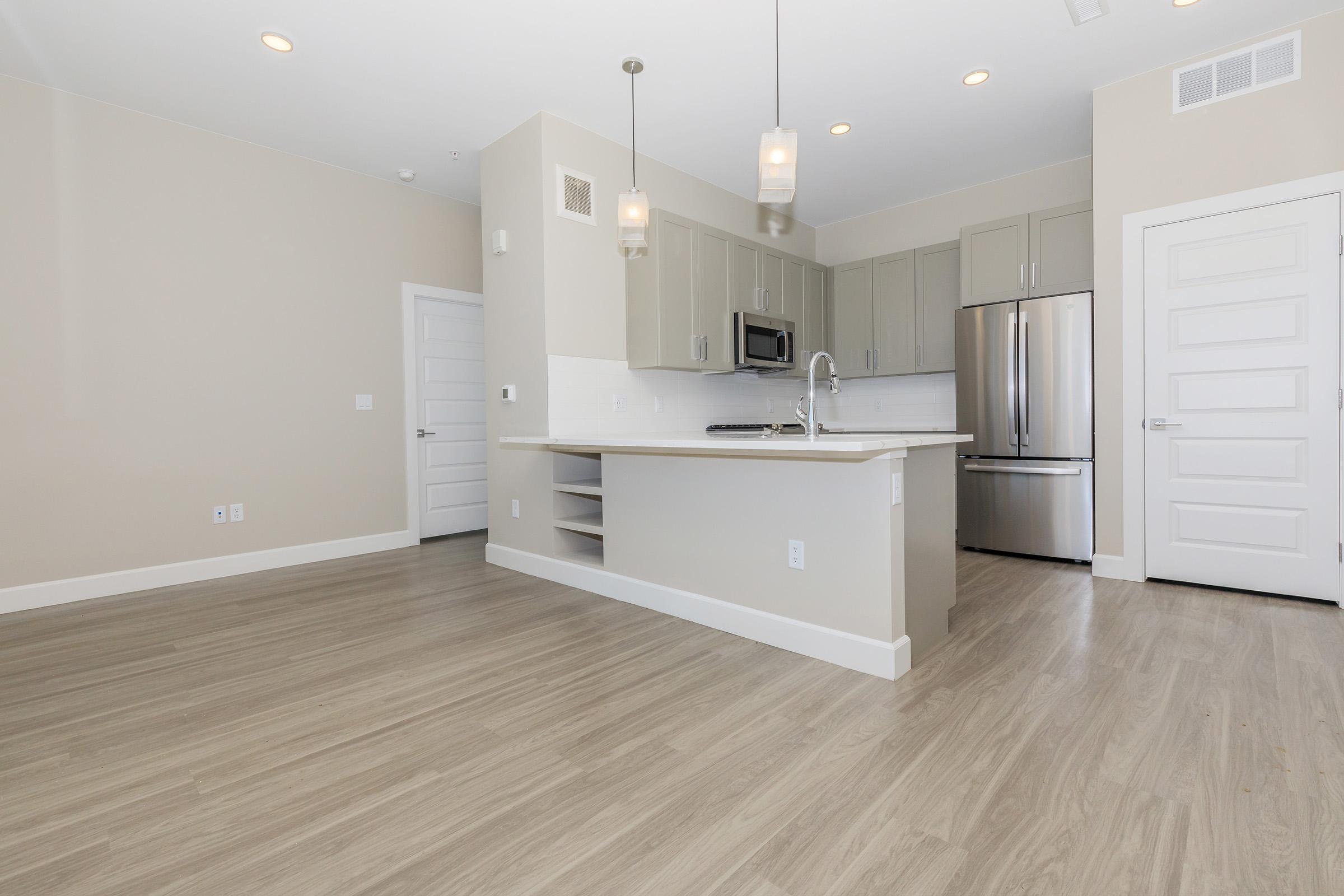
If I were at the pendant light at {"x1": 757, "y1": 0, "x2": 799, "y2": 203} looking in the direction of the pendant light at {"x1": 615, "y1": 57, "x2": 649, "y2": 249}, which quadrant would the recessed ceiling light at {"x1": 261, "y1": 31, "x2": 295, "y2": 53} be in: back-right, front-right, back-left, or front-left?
front-left

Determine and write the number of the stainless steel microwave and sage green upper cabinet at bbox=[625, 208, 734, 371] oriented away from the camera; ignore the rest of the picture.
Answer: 0

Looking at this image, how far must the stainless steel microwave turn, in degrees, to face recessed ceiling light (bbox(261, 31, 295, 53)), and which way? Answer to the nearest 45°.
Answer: approximately 90° to its right

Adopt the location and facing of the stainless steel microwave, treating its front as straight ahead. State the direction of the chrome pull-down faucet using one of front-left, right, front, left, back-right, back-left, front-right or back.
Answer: front-right

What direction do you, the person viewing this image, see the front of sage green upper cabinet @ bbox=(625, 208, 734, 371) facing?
facing the viewer and to the right of the viewer

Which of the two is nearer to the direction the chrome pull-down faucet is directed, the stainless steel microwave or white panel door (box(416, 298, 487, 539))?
the stainless steel microwave

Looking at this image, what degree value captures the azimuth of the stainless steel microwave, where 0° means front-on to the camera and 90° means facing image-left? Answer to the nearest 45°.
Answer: approximately 315°

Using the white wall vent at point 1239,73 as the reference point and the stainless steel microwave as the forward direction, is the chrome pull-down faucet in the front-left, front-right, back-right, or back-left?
front-left

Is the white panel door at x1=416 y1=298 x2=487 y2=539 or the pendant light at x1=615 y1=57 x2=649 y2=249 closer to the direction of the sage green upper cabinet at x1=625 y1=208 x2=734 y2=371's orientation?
the pendant light

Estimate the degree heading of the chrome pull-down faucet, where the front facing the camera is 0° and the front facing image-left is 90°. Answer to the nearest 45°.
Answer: approximately 225°

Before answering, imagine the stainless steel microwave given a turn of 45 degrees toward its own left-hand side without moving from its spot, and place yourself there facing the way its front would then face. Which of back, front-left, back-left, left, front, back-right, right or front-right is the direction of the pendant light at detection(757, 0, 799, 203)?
right

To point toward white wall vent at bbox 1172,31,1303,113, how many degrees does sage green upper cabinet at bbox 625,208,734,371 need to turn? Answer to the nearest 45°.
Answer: approximately 45° to its left

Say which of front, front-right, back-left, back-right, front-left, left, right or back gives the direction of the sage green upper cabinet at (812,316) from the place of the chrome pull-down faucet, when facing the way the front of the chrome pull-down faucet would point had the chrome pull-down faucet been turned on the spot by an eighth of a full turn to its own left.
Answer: front

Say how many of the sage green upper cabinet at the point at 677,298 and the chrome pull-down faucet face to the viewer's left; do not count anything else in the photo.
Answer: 0

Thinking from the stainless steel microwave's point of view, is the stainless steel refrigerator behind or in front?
in front

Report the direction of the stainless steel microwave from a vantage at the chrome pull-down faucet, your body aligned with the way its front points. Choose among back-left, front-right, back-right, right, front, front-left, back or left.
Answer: front-left
